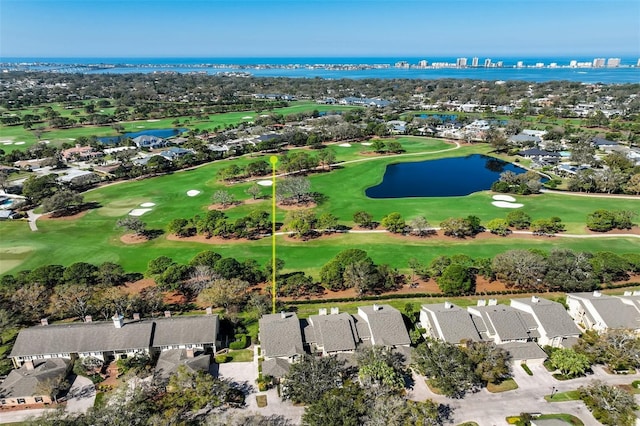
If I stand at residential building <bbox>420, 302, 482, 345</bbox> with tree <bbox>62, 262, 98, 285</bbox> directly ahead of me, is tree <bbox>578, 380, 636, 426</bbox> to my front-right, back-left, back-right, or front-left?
back-left

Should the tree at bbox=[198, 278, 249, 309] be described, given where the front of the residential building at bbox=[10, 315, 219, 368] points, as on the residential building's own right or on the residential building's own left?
on the residential building's own left

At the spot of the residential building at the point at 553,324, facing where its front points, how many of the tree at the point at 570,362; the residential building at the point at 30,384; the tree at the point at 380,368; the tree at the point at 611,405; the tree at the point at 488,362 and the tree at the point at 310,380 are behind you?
0

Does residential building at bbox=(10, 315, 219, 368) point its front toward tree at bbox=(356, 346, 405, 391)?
no

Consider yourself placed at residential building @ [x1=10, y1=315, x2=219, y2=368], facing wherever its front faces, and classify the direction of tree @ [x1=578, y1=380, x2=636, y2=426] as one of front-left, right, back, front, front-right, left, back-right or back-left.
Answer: front-left

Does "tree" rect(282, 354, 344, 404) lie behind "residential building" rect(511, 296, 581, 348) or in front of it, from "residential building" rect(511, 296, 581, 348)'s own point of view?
in front

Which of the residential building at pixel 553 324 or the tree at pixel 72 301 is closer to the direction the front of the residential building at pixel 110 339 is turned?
the residential building

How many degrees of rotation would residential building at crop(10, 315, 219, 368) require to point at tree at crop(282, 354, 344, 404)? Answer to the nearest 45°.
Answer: approximately 45° to its left

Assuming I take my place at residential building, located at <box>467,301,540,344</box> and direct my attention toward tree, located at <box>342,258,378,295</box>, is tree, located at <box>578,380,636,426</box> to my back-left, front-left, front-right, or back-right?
back-left

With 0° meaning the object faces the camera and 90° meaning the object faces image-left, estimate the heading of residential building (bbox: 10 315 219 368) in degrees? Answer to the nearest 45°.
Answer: approximately 0°

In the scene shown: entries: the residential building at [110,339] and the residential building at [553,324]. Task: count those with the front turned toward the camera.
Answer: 2

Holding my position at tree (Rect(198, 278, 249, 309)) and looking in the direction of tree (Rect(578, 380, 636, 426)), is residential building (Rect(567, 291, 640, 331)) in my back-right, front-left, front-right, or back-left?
front-left

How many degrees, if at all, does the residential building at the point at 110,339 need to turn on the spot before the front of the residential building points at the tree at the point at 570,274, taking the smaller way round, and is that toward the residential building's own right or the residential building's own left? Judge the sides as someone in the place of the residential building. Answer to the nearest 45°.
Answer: approximately 90° to the residential building's own left

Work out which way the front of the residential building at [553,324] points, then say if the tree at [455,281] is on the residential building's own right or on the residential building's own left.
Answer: on the residential building's own right

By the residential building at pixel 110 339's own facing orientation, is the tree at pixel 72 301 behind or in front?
behind

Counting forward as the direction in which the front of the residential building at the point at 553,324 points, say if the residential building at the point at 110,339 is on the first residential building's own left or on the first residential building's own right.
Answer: on the first residential building's own right

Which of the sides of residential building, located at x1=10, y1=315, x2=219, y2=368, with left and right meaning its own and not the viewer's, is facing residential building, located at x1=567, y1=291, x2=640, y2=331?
left
